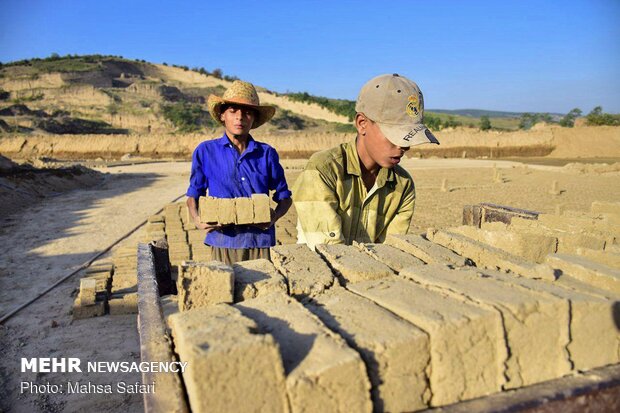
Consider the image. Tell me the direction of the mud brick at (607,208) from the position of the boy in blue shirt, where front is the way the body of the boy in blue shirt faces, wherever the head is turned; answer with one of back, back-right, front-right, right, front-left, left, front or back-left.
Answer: left

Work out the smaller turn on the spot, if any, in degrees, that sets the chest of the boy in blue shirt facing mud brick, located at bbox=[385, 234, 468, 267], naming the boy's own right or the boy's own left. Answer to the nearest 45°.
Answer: approximately 45° to the boy's own left

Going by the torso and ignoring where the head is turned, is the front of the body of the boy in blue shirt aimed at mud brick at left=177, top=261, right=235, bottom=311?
yes

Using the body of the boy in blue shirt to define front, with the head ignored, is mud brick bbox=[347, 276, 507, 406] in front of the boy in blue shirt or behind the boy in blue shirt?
in front

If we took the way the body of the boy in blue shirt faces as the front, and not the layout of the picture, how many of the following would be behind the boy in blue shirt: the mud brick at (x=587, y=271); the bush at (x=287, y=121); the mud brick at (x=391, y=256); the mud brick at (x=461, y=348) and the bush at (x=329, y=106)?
2

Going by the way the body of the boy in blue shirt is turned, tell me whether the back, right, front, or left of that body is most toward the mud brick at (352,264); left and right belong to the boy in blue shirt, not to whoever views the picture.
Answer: front

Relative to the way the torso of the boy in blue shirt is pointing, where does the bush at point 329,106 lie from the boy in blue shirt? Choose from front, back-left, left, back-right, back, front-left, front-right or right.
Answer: back

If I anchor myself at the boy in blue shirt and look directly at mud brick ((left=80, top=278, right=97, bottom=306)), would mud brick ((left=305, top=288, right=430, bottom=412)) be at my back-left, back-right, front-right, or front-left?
back-left

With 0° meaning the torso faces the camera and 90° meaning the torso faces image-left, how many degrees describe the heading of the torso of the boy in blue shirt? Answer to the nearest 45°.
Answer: approximately 0°

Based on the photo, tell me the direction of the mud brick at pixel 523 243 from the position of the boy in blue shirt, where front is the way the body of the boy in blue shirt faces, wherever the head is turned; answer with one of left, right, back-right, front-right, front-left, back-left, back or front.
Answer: front-left

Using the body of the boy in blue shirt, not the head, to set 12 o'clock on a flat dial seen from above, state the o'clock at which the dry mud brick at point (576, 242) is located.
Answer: The dry mud brick is roughly at 10 o'clock from the boy in blue shirt.
